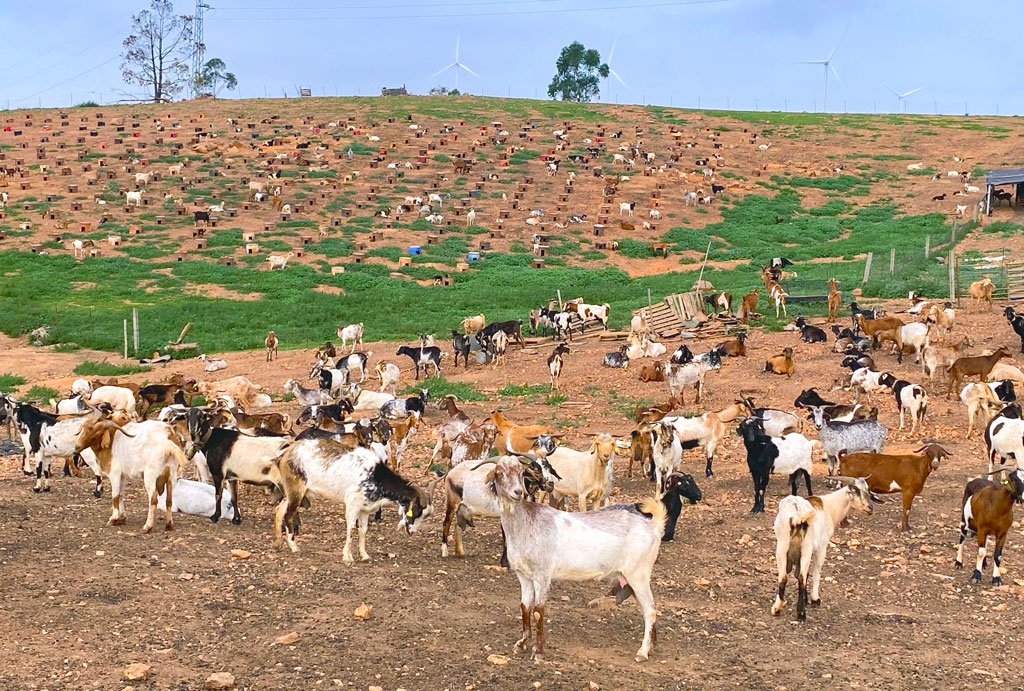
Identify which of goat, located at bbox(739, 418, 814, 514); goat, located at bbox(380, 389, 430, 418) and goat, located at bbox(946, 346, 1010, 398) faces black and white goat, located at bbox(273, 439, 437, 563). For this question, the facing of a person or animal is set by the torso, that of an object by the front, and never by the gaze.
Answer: goat, located at bbox(739, 418, 814, 514)

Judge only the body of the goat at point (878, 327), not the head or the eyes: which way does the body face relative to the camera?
to the viewer's left

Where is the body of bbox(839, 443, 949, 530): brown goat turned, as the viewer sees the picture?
to the viewer's right

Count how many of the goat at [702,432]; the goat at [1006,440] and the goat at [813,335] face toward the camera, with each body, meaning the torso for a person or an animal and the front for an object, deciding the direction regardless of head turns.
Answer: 0

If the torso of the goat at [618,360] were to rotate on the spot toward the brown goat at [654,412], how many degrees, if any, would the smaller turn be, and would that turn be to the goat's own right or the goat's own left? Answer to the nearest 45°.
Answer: approximately 90° to the goat's own right

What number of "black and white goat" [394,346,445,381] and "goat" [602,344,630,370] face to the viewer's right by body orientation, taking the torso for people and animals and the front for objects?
1

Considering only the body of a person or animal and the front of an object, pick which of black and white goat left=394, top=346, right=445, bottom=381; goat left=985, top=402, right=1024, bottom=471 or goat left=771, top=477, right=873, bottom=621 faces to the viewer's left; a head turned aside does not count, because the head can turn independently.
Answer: the black and white goat

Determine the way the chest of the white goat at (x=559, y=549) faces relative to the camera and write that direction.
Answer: to the viewer's left

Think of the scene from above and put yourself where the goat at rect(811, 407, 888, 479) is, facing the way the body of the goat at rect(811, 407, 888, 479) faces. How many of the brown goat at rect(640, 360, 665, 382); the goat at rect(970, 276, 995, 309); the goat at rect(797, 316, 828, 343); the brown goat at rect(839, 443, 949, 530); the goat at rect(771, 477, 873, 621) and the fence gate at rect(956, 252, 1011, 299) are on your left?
2

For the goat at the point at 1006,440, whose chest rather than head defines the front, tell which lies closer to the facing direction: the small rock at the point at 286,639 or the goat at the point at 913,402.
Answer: the goat

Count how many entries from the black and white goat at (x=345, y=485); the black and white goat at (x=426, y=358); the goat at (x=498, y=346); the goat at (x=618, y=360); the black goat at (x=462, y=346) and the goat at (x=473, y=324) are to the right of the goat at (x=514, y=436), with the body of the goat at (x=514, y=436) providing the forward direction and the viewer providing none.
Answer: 5

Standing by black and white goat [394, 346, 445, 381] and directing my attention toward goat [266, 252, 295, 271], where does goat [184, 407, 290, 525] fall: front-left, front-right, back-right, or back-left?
back-left

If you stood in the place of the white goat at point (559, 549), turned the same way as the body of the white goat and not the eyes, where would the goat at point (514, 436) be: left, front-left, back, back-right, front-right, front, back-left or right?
right

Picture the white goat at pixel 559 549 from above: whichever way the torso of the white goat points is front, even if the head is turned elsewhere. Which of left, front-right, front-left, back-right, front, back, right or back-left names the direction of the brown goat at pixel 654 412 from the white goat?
right

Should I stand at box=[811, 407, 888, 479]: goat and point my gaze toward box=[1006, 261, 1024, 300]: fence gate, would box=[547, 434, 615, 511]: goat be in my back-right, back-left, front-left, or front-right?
back-left

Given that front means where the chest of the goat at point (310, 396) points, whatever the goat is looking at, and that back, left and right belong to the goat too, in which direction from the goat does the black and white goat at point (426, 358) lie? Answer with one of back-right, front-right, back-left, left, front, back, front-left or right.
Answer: back-right

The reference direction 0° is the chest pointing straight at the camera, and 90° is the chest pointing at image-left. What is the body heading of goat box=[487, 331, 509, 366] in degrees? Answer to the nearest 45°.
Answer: approximately 0°
